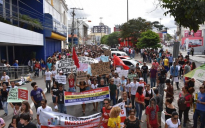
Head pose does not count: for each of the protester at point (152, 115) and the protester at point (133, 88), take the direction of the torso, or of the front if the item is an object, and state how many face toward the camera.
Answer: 2

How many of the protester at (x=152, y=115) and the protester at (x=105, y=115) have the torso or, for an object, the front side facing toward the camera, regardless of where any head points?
2

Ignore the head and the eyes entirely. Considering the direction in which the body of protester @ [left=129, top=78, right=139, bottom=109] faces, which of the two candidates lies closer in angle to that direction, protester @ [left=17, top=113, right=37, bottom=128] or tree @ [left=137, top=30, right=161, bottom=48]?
the protester

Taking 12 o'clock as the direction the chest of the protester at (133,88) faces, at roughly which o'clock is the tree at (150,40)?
The tree is roughly at 6 o'clock from the protester.

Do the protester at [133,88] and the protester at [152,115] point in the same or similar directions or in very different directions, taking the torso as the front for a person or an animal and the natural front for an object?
same or similar directions

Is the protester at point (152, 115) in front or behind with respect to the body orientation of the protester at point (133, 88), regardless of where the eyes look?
in front

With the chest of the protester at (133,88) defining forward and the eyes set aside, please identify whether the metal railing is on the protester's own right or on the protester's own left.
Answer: on the protester's own right

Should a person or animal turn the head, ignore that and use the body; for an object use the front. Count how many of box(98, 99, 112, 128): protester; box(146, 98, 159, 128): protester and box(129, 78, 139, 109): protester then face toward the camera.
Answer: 3

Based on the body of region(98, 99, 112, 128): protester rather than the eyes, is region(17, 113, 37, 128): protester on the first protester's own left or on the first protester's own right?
on the first protester's own right

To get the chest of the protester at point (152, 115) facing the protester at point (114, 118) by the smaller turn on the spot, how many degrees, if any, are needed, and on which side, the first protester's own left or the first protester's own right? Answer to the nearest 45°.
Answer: approximately 45° to the first protester's own right

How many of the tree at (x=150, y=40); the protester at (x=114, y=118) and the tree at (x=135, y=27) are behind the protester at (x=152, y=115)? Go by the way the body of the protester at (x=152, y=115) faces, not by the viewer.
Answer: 2

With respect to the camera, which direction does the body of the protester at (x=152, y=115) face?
toward the camera

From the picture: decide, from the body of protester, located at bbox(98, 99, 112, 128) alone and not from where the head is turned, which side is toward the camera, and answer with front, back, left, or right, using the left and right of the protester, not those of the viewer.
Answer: front

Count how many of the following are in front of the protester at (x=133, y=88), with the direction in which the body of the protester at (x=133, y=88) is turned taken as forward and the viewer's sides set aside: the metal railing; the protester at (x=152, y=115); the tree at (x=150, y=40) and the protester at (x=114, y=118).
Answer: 2

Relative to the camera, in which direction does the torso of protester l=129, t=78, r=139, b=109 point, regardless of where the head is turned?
toward the camera
